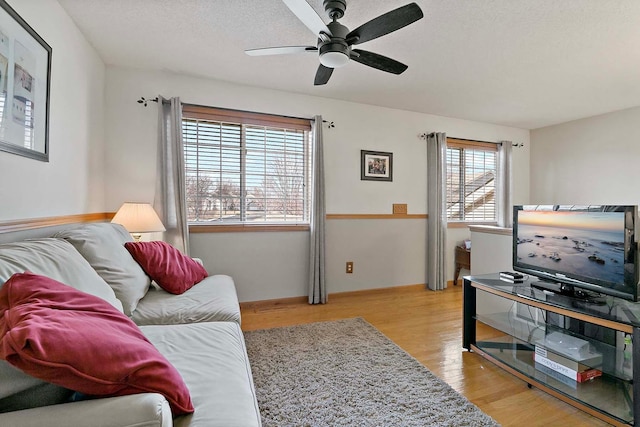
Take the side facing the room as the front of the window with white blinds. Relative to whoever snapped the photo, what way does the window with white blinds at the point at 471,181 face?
facing the viewer and to the right of the viewer

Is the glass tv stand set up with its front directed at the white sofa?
yes

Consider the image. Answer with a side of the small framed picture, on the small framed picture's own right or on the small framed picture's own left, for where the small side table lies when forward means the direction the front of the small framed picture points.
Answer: on the small framed picture's own left

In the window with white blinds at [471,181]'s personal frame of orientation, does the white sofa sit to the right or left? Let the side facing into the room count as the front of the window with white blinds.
on its right

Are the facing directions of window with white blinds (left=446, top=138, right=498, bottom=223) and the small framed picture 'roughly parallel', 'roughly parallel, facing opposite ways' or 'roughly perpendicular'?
roughly parallel

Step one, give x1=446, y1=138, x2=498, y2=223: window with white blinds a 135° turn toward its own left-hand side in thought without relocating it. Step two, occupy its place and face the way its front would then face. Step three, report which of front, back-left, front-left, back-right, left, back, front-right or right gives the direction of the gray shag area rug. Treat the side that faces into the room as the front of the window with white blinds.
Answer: back

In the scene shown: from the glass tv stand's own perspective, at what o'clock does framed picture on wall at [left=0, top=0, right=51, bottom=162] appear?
The framed picture on wall is roughly at 12 o'clock from the glass tv stand.

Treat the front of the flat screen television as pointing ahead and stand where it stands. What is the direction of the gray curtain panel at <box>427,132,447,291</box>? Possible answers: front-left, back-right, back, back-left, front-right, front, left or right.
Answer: right

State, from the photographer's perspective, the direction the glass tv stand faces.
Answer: facing the viewer and to the left of the viewer

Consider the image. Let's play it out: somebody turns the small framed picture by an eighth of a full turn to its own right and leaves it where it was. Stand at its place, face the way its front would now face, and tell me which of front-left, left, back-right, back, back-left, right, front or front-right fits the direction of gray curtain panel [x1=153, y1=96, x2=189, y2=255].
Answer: front-right

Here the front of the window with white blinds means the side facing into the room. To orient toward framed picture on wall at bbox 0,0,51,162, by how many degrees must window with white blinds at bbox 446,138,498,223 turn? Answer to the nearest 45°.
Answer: approximately 90° to its right

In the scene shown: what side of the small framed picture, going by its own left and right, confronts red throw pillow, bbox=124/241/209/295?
right

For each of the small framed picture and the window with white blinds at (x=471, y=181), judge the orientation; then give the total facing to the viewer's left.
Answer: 0

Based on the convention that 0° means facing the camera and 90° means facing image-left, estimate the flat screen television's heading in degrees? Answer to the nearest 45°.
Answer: approximately 45°

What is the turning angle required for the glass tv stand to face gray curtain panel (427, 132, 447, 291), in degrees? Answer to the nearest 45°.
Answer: approximately 90° to its right

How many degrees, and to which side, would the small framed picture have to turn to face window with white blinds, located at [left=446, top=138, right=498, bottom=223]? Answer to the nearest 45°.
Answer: approximately 90° to its left
